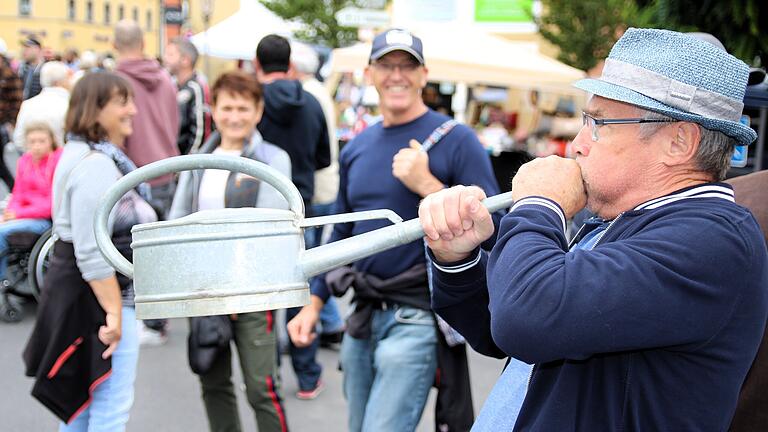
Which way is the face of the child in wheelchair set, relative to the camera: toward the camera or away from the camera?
toward the camera

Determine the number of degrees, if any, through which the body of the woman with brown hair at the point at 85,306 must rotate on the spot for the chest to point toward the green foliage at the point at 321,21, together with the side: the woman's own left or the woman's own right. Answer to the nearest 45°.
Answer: approximately 90° to the woman's own left

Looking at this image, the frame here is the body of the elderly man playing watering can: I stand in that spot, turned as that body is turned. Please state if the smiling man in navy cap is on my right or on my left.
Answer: on my right

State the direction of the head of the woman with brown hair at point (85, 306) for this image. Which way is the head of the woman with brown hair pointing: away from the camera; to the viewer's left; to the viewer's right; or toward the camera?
to the viewer's right

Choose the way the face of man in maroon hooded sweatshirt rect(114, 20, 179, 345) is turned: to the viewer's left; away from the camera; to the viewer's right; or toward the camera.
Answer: away from the camera

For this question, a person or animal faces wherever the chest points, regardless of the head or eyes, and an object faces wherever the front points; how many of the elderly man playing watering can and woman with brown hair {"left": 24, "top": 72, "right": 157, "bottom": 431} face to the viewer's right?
1

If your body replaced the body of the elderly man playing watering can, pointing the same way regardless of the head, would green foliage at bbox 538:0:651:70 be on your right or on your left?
on your right

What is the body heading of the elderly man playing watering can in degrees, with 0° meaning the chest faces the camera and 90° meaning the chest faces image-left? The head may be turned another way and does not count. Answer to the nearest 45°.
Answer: approximately 90°

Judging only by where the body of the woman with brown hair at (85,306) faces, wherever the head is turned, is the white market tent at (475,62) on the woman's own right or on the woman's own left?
on the woman's own left

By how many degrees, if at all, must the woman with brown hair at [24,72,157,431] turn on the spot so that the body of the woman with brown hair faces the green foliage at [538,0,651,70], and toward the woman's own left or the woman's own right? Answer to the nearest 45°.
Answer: approximately 45° to the woman's own left

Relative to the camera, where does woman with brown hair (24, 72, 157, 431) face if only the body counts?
to the viewer's right

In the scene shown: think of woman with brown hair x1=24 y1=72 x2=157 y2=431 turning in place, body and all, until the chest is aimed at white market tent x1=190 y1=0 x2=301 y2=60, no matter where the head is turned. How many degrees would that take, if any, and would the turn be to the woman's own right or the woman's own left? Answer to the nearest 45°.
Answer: approximately 90° to the woman's own left

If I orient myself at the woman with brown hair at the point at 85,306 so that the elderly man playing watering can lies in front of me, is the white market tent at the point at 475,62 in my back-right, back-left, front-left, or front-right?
back-left

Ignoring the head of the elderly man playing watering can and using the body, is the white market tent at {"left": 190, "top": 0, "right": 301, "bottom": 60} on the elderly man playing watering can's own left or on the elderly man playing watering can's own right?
on the elderly man playing watering can's own right

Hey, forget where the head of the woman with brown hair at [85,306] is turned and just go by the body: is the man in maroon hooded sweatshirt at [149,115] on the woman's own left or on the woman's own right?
on the woman's own left

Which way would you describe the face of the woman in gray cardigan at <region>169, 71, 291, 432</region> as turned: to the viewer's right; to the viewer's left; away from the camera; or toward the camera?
toward the camera

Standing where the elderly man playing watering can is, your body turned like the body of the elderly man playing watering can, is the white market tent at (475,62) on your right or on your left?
on your right

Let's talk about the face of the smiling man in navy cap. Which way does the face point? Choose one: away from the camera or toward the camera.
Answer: toward the camera
